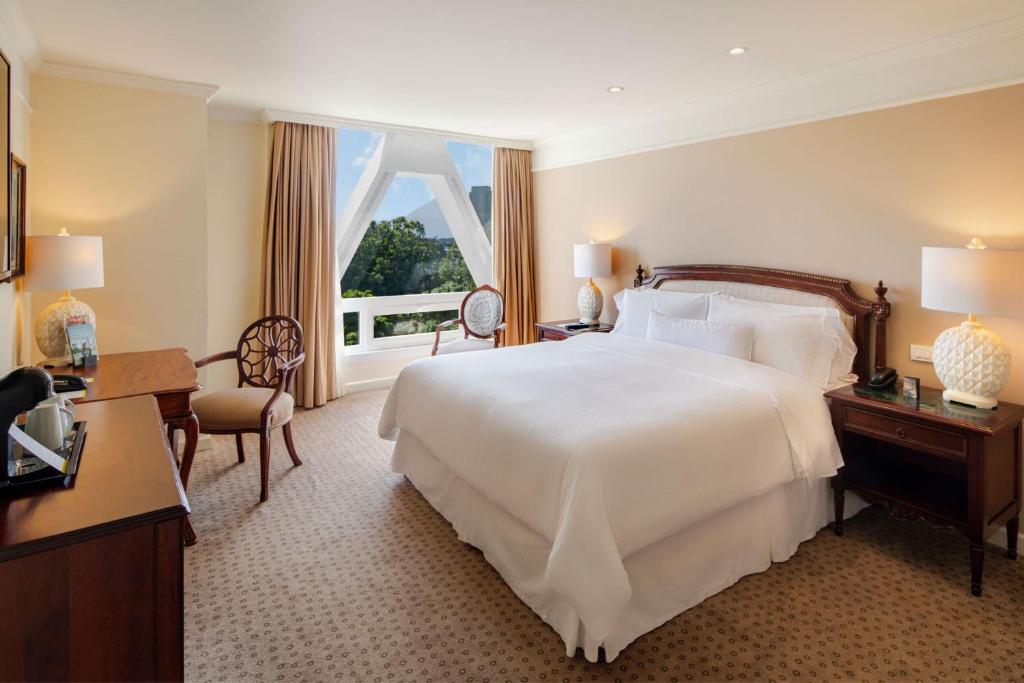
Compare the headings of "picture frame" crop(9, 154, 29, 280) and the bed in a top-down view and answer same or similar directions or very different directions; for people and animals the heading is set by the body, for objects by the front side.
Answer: very different directions

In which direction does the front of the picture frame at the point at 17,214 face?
to the viewer's right

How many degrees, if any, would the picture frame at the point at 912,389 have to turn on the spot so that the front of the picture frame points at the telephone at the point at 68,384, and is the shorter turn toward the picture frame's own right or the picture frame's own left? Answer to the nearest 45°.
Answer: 0° — it already faces it

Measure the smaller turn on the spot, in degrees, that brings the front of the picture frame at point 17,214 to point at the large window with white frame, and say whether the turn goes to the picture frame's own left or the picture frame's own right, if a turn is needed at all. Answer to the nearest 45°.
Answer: approximately 45° to the picture frame's own left

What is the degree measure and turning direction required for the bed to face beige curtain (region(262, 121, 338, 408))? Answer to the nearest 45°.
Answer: approximately 90° to its right

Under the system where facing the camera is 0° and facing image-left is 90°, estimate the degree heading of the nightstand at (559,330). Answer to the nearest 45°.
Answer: approximately 45°

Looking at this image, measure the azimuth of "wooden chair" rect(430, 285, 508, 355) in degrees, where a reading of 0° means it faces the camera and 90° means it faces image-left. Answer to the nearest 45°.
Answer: approximately 45°

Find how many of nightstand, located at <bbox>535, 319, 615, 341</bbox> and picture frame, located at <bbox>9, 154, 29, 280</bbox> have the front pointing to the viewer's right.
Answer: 1

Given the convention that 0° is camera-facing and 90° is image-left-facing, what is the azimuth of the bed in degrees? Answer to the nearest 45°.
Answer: approximately 45°
